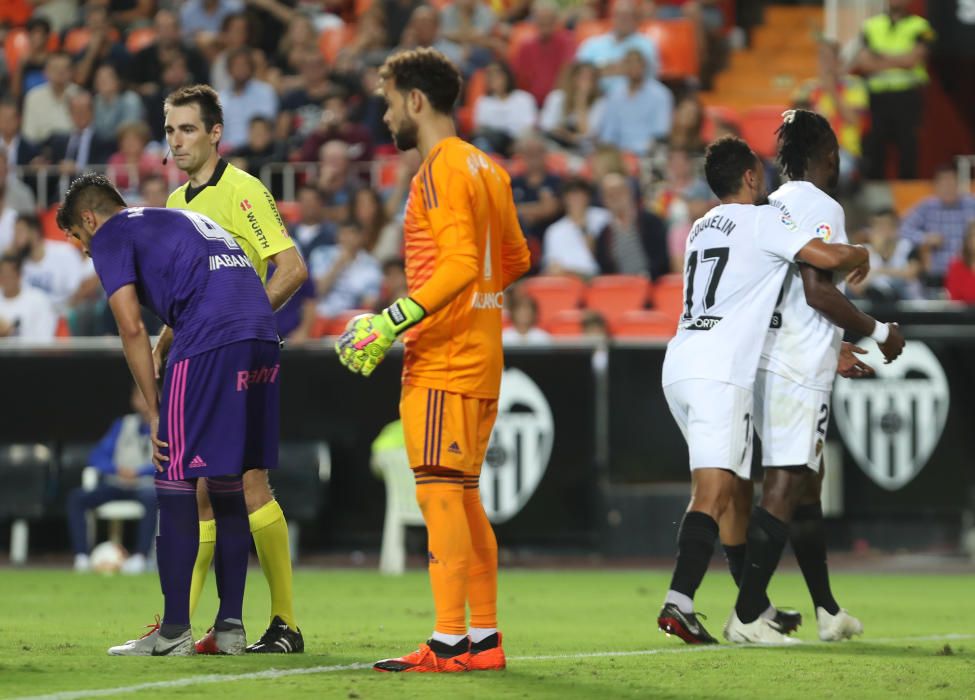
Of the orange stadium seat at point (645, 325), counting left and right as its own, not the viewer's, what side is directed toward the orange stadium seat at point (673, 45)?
back

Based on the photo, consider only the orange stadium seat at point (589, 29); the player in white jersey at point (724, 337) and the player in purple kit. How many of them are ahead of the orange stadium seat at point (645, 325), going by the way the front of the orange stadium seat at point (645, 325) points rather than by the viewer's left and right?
2

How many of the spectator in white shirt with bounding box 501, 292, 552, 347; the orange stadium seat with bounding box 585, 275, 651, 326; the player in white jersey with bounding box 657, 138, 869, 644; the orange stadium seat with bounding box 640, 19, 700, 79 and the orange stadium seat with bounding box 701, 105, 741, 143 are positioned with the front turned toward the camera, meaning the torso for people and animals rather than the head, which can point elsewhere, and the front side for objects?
4

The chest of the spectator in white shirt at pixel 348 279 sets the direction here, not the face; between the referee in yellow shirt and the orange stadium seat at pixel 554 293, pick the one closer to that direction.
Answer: the referee in yellow shirt

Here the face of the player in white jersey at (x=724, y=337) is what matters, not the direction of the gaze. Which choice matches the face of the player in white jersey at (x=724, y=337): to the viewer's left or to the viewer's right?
to the viewer's right

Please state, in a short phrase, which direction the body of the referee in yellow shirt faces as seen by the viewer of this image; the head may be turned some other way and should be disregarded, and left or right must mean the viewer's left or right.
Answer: facing the viewer and to the left of the viewer

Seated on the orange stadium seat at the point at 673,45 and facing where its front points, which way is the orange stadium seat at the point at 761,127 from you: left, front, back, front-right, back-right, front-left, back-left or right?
front-left

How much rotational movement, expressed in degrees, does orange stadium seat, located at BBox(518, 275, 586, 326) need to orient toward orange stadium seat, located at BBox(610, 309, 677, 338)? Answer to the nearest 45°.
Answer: approximately 45° to its left

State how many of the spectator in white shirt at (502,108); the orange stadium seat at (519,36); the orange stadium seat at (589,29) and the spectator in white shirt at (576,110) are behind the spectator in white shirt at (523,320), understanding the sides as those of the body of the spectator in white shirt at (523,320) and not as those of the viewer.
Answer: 4

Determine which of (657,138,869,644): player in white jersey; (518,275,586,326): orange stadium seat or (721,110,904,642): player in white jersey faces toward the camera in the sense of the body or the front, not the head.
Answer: the orange stadium seat

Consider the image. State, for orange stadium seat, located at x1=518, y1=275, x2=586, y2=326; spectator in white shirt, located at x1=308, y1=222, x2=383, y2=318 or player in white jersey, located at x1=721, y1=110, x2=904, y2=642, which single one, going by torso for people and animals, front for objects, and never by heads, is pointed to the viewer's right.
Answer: the player in white jersey

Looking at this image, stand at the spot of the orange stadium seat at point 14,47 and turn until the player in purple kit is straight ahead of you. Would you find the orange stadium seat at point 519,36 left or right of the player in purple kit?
left

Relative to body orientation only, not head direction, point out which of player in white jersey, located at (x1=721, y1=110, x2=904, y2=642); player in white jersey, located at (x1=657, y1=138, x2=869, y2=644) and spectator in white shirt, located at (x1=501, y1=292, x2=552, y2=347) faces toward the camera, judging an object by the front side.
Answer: the spectator in white shirt
